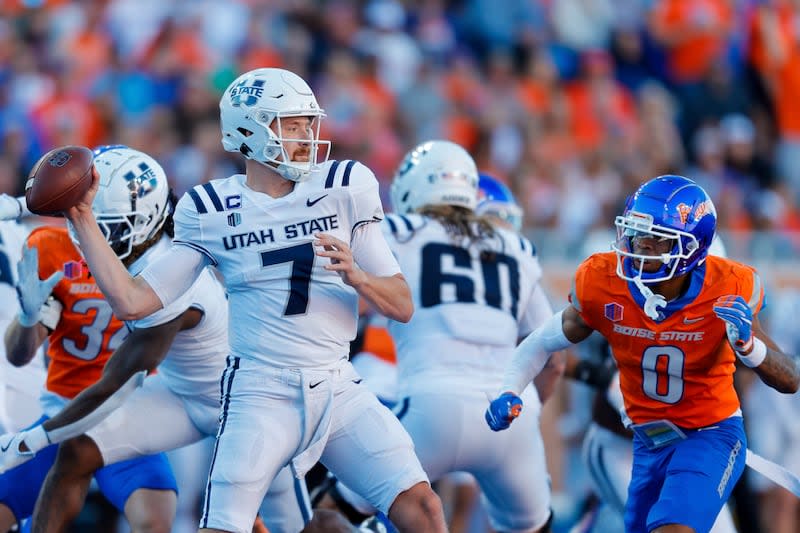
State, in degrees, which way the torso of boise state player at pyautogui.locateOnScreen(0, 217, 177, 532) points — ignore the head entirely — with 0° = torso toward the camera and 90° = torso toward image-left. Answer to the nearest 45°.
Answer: approximately 0°

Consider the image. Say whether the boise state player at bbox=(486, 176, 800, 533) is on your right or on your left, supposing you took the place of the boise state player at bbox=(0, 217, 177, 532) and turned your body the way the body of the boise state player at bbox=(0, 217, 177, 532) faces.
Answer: on your left

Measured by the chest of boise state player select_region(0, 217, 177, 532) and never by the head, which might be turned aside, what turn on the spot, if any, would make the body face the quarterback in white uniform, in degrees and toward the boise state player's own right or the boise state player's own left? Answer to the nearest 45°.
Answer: approximately 45° to the boise state player's own left
